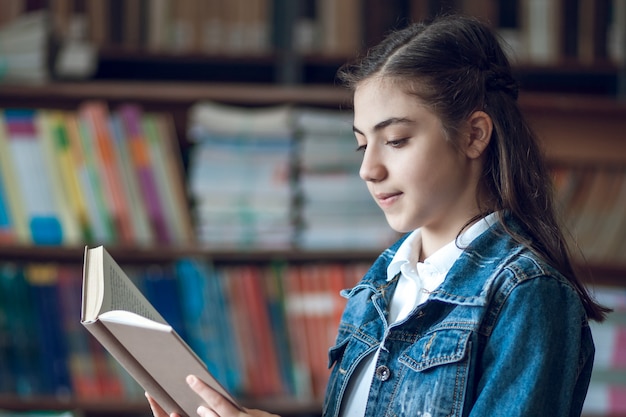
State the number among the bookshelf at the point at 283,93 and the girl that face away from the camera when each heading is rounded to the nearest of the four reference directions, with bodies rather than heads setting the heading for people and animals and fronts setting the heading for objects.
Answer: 0

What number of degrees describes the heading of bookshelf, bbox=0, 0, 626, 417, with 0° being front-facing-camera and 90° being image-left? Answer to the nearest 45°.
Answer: approximately 0°

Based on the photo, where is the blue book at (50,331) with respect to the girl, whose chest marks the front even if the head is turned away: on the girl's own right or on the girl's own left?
on the girl's own right

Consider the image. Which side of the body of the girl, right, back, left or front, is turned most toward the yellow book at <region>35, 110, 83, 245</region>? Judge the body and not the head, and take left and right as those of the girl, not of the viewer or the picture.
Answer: right

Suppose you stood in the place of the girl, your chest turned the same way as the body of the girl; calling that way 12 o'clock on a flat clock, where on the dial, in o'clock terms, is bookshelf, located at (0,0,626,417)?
The bookshelf is roughly at 4 o'clock from the girl.

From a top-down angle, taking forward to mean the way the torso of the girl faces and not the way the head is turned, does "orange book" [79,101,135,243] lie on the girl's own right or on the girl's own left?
on the girl's own right
